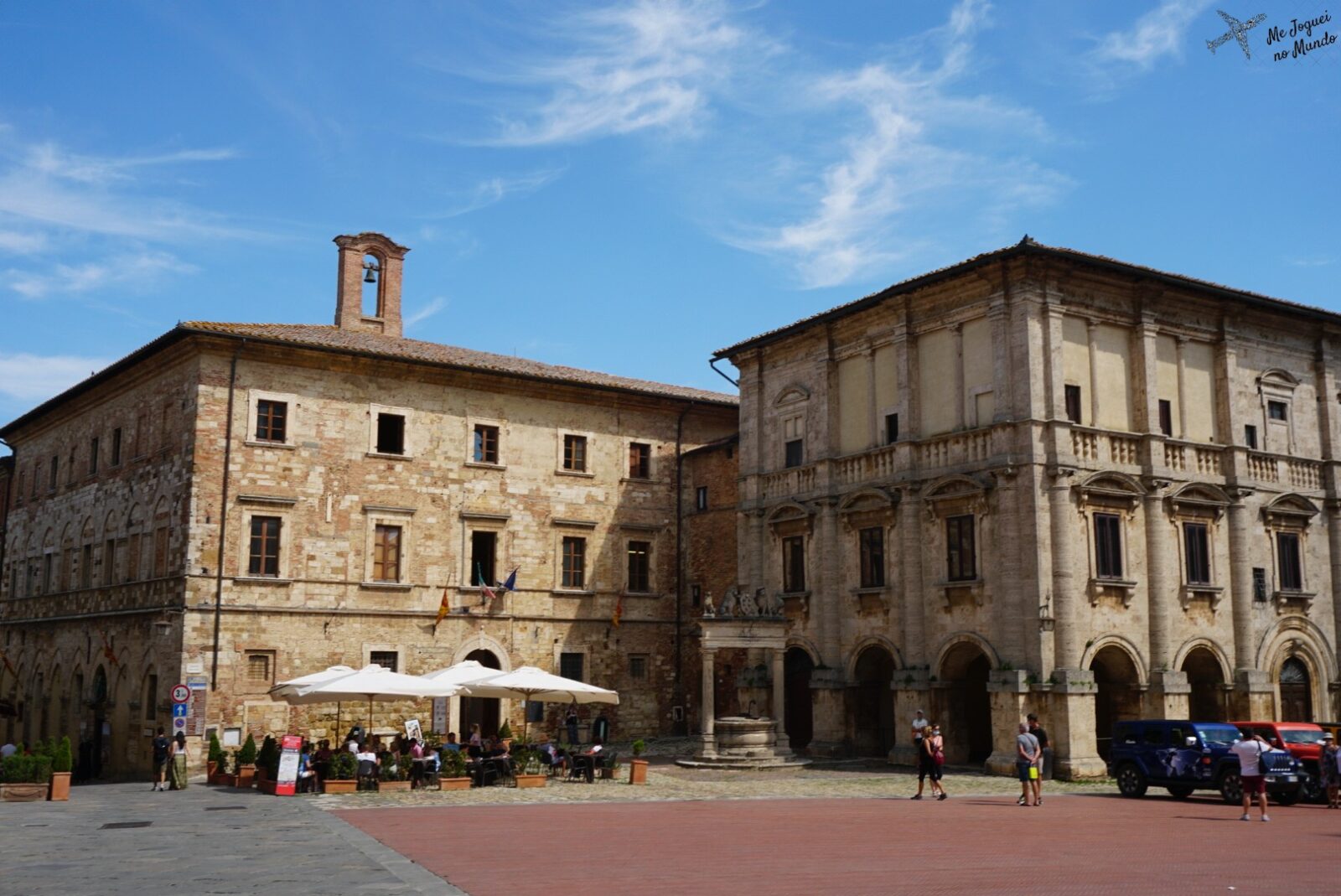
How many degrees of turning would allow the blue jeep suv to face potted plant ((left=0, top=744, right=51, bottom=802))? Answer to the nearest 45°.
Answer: approximately 135° to its right

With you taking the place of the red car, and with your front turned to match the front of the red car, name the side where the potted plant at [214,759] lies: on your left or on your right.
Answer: on your right

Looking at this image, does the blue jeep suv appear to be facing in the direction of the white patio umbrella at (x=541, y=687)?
no

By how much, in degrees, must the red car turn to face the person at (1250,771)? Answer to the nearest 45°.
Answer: approximately 45° to its right

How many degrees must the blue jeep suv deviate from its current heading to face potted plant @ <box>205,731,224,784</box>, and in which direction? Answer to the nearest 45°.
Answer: approximately 135° to its right

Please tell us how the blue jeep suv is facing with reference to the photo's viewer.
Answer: facing the viewer and to the right of the viewer

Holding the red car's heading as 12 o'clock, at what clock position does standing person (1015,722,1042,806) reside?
The standing person is roughly at 3 o'clock from the red car.

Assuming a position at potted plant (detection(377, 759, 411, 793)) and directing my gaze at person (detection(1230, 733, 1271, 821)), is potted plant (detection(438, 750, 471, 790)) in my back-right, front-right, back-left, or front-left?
front-left
